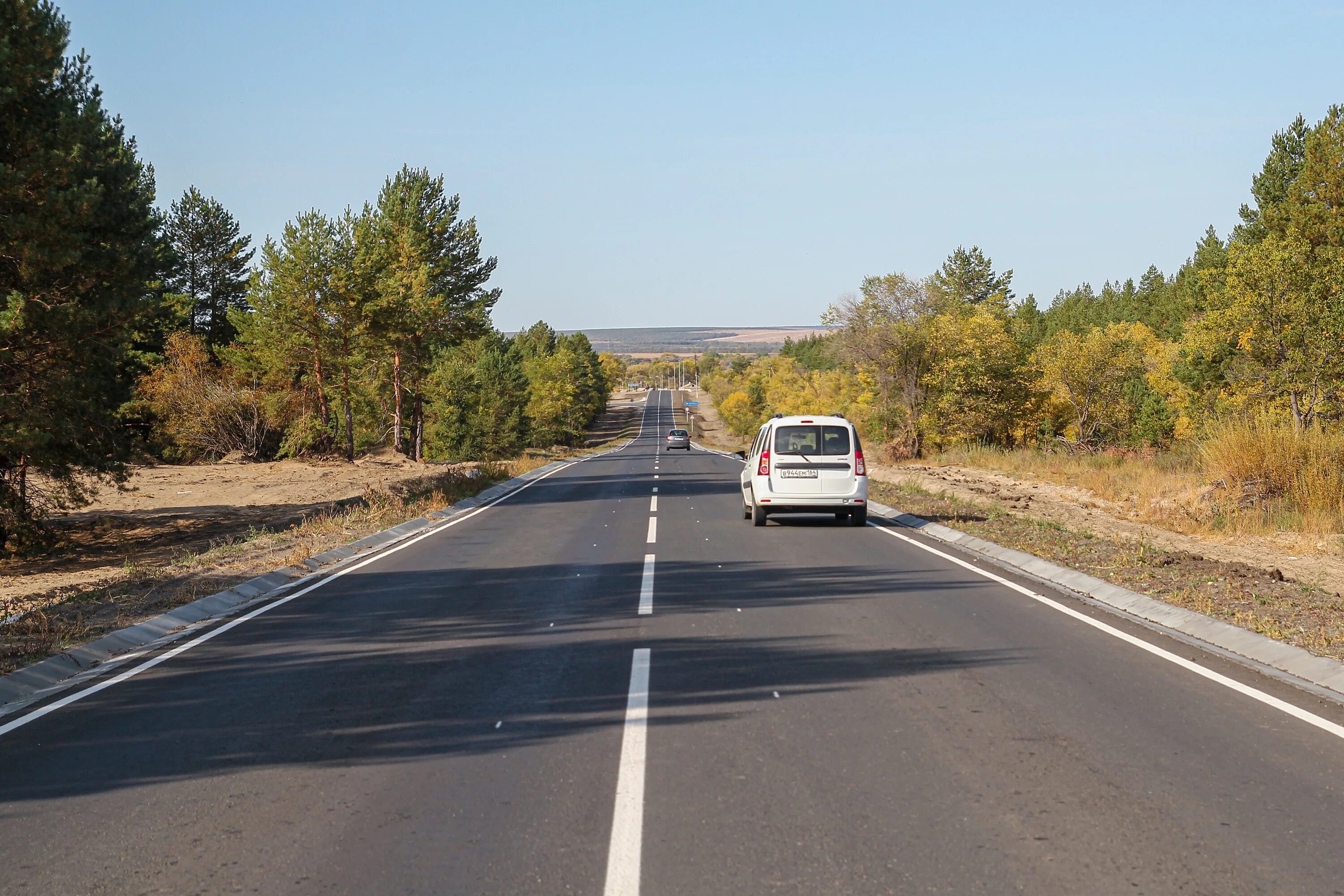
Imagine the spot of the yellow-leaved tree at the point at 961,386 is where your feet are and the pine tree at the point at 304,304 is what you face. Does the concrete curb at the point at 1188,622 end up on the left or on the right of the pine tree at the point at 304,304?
left

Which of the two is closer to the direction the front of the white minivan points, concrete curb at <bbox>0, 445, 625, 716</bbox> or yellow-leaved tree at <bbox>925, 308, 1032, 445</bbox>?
the yellow-leaved tree

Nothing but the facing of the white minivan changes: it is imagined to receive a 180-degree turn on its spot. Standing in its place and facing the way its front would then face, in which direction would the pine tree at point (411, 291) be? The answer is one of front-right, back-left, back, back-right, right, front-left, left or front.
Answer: back-right

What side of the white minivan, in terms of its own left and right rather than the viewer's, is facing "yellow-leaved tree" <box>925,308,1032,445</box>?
front

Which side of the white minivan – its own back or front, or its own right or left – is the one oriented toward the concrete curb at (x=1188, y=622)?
back

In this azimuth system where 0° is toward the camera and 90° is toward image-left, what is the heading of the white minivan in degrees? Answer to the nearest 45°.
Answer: approximately 180°

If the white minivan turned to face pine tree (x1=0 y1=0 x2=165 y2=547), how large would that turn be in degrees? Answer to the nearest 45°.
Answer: approximately 90° to its left

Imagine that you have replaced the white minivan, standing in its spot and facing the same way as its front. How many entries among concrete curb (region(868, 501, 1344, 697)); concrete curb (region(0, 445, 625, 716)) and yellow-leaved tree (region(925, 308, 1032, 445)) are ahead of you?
1

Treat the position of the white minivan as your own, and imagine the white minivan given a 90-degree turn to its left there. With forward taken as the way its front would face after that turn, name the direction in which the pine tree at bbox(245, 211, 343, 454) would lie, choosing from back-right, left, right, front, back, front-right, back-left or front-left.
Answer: front-right

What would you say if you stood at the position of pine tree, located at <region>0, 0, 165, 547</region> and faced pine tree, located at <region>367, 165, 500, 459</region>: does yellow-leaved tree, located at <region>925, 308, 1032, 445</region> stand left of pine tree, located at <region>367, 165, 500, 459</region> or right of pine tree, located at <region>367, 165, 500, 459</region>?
right
